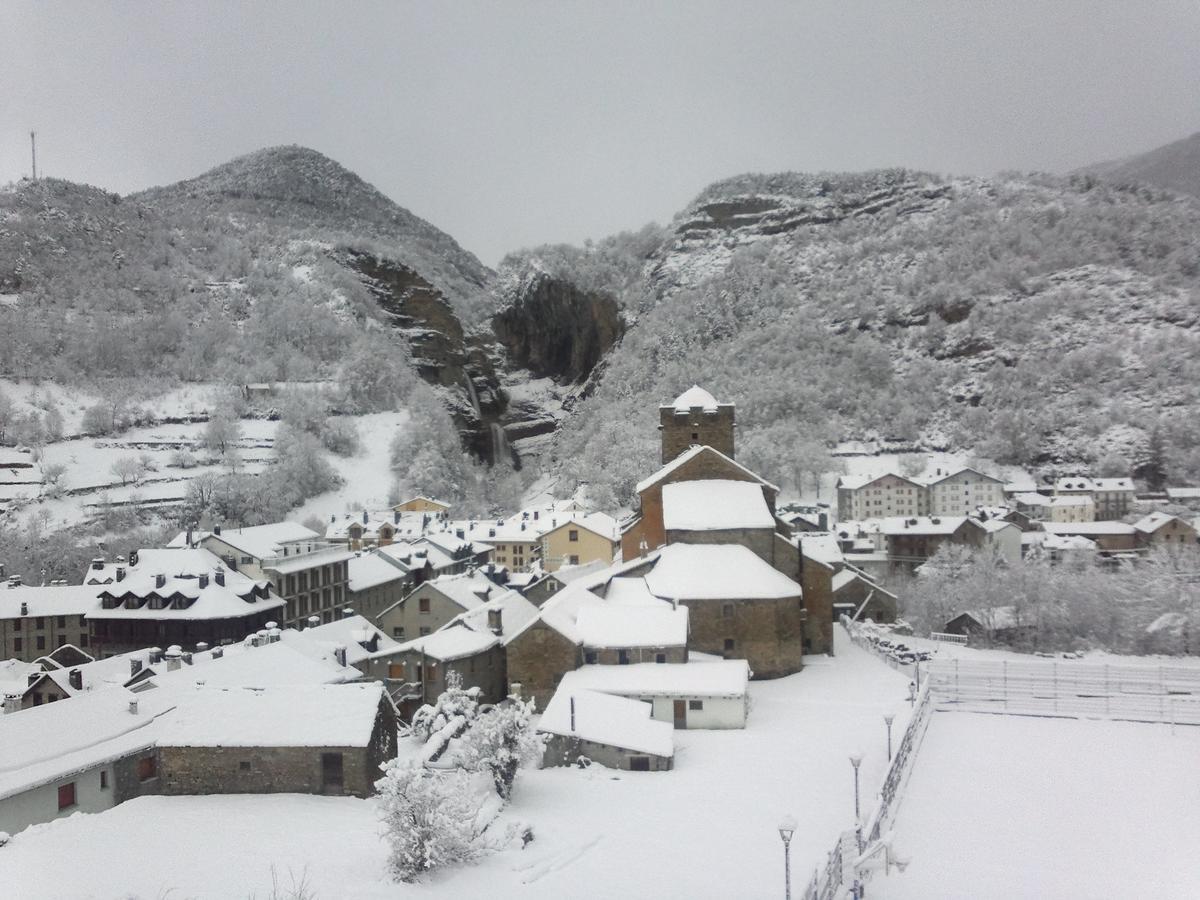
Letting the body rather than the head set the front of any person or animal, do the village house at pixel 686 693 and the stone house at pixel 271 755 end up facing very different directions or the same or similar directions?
same or similar directions

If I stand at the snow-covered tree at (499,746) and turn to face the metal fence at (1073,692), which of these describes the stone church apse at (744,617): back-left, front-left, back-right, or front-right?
front-left

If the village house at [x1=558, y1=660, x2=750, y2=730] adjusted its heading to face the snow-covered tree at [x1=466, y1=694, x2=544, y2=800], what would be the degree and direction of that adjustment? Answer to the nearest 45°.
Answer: approximately 45° to its right

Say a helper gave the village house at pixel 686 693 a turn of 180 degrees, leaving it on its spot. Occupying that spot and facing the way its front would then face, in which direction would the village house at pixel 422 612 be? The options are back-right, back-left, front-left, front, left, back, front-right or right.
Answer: front-left

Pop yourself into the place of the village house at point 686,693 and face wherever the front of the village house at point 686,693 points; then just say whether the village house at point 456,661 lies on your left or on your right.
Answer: on your right

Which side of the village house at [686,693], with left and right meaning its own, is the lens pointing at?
front

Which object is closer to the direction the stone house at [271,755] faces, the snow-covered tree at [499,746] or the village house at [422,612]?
the snow-covered tree

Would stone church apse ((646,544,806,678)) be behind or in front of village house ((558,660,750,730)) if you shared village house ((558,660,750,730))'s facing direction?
behind

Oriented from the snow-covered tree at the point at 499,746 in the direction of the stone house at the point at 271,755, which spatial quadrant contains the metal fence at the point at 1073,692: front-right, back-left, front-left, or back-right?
back-right

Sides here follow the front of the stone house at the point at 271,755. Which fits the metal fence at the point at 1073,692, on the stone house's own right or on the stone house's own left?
on the stone house's own left

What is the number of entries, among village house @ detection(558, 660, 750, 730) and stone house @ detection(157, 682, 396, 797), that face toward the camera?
2

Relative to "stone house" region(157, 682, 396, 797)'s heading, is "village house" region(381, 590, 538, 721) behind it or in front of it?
behind

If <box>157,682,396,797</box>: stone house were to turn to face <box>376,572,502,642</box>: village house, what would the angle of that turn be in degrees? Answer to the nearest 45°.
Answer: approximately 180°

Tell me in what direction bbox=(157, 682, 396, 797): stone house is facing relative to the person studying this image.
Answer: facing the viewer

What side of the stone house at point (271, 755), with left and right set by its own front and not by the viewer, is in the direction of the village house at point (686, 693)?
left
